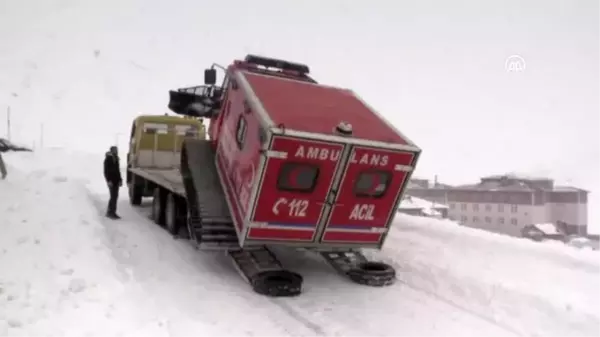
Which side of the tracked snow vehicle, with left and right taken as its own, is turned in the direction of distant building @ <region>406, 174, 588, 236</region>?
right

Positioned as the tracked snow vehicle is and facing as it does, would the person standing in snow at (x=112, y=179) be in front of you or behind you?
in front

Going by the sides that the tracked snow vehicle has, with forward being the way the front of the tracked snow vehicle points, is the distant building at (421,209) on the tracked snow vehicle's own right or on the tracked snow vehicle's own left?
on the tracked snow vehicle's own right

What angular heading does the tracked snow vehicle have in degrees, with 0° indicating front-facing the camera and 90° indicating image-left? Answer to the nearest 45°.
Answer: approximately 135°
